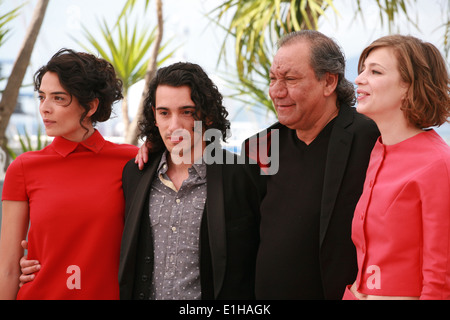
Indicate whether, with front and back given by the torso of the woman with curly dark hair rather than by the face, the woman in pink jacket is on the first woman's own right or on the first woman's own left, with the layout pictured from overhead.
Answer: on the first woman's own left

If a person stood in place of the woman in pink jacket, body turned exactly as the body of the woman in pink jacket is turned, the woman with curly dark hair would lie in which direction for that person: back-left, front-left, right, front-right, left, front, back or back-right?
front-right

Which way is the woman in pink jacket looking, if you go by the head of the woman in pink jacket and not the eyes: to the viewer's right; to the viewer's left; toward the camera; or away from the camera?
to the viewer's left

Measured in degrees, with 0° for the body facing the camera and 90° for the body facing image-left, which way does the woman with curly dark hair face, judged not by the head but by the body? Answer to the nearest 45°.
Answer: approximately 0°

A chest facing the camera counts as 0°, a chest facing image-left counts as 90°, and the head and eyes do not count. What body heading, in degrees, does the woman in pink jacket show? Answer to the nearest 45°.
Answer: approximately 45°
